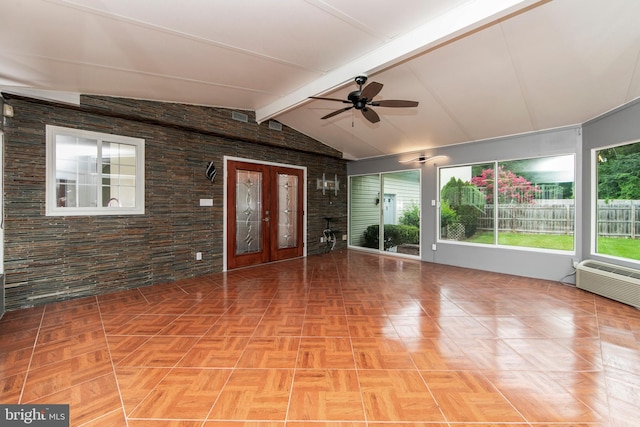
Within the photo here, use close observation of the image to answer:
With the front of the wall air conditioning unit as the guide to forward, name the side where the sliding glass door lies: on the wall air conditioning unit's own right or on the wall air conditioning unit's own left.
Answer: on the wall air conditioning unit's own right

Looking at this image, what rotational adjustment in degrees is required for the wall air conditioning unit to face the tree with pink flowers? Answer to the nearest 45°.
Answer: approximately 90° to its right

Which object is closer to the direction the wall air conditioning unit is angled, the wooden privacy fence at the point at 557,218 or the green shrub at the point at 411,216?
the green shrub

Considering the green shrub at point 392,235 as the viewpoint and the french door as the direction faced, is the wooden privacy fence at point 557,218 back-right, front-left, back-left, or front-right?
back-left

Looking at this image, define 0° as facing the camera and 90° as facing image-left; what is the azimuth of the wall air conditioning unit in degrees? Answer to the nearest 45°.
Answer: approximately 45°

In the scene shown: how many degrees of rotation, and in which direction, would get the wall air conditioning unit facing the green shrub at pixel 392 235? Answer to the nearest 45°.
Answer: approximately 45° to its right

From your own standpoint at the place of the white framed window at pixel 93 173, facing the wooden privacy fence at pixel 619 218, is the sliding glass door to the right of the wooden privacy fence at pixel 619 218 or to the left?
left

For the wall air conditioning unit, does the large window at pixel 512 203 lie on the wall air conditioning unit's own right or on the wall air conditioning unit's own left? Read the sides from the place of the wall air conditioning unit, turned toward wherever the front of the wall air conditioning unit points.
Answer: on the wall air conditioning unit's own right

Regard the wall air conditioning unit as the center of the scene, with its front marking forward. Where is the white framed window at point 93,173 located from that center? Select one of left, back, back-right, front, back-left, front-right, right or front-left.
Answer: front

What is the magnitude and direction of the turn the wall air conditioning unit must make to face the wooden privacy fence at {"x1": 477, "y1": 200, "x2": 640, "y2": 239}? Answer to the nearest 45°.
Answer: approximately 90° to its right
